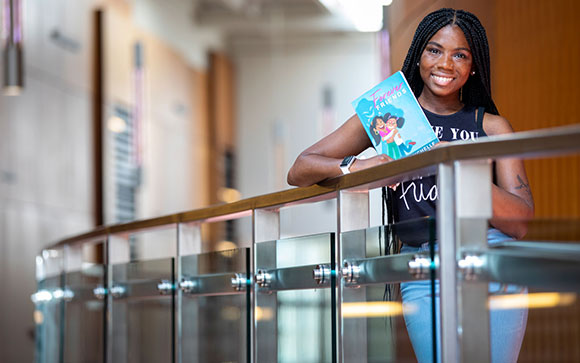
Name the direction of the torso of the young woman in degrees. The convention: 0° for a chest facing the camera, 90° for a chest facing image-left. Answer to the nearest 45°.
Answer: approximately 0°
